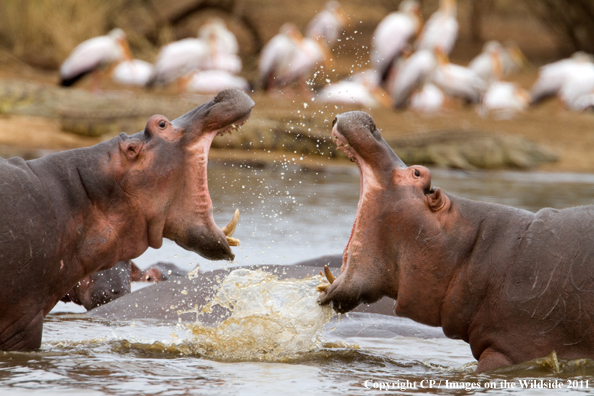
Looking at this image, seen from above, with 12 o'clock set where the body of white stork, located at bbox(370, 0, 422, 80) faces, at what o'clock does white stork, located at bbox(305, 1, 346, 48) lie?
white stork, located at bbox(305, 1, 346, 48) is roughly at 8 o'clock from white stork, located at bbox(370, 0, 422, 80).

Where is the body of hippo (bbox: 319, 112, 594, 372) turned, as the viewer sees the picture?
to the viewer's left

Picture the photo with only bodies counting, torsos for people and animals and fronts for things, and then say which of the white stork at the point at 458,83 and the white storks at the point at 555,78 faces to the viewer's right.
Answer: the white storks at the point at 555,78

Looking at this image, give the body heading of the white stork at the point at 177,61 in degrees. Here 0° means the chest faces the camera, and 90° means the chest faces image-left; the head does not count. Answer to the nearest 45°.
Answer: approximately 270°

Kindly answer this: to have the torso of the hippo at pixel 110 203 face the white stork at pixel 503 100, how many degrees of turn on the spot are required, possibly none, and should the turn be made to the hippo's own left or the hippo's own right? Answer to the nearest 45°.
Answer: approximately 45° to the hippo's own left

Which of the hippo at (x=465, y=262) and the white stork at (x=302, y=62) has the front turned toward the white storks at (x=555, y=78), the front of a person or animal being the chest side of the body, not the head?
the white stork at (x=302, y=62)

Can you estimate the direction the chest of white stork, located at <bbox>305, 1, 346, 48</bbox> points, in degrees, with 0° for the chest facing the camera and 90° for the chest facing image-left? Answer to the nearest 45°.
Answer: approximately 270°
